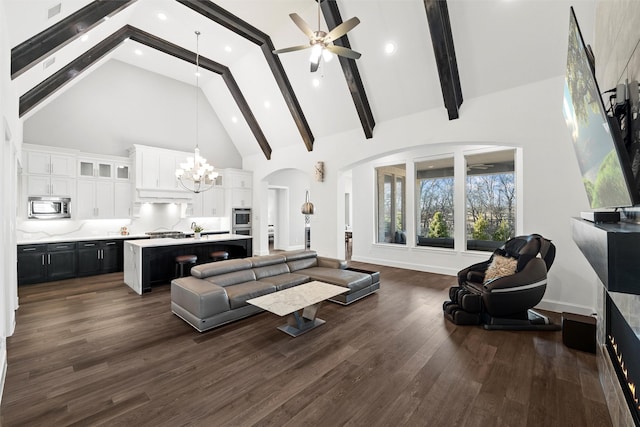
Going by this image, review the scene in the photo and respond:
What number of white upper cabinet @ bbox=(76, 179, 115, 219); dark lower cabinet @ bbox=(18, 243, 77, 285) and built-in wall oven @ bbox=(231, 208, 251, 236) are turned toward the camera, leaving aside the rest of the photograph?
3

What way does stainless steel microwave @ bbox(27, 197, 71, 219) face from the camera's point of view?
toward the camera

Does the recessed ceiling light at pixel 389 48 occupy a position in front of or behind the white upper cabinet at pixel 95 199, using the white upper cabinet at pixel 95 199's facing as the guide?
in front

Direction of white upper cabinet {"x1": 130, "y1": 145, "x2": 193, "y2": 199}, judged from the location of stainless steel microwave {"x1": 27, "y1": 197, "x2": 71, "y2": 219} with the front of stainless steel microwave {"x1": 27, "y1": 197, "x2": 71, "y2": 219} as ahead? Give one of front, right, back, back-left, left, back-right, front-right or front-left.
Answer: left

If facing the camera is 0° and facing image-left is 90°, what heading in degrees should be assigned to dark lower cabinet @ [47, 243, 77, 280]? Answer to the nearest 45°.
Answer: approximately 0°

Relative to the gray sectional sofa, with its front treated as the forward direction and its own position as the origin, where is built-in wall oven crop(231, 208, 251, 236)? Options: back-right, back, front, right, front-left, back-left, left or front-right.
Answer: back-left

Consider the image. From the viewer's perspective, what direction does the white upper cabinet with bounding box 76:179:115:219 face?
toward the camera

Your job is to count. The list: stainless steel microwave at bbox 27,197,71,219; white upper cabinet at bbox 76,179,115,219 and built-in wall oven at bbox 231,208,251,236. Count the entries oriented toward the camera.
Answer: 3

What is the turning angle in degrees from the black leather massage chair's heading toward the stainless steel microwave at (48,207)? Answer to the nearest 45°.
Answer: approximately 45° to its right

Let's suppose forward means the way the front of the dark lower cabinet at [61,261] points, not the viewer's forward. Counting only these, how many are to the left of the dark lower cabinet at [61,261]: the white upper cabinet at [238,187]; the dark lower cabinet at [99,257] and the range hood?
3

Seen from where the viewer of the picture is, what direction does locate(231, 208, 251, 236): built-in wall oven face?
facing the viewer

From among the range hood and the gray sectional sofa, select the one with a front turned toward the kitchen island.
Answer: the range hood

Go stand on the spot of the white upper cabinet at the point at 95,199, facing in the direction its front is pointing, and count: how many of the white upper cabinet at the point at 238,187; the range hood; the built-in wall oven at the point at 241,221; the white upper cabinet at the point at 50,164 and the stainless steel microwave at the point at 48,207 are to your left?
3

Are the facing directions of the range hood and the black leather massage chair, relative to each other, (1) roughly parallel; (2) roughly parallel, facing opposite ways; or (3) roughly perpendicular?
roughly perpendicular

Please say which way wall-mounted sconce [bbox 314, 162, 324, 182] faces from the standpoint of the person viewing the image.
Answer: facing the viewer and to the left of the viewer

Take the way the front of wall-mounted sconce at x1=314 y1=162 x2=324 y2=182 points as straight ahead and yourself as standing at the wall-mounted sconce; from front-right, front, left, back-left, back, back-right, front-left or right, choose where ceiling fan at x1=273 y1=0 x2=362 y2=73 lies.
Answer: front-left

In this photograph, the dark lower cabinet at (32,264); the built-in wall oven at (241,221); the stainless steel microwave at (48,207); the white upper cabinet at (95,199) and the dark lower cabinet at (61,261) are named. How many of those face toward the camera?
5

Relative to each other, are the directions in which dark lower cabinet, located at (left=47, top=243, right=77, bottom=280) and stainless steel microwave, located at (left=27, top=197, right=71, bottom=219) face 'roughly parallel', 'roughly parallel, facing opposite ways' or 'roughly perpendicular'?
roughly parallel
